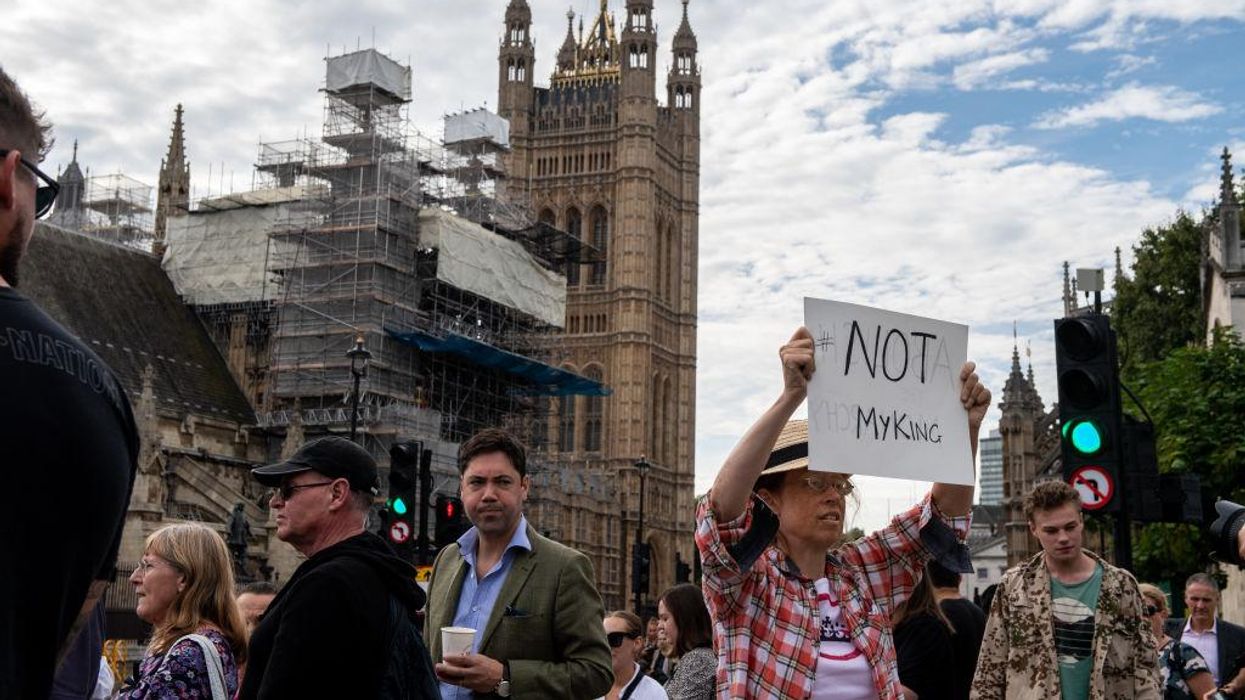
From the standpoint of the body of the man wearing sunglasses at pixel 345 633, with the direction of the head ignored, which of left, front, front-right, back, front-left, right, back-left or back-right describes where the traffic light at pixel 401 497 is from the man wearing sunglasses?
right

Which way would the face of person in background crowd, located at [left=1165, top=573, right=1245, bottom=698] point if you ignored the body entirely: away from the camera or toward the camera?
toward the camera

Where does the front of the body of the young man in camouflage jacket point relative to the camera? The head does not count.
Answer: toward the camera

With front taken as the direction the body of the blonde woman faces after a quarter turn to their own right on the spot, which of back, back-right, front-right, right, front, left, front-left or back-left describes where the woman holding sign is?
back-right

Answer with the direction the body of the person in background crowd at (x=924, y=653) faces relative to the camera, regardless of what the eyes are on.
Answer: away from the camera

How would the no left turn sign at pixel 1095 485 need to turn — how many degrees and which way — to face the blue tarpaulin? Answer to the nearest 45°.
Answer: approximately 135° to its right

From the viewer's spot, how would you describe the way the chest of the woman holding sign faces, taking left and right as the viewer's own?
facing the viewer and to the right of the viewer

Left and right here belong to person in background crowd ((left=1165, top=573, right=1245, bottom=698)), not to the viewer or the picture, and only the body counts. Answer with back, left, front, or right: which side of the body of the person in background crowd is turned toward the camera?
front

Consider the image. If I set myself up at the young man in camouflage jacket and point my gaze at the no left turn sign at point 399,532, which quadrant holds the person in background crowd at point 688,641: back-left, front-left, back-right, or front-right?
front-left

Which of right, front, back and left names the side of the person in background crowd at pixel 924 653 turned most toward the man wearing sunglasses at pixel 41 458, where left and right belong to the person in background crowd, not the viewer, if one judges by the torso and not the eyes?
back

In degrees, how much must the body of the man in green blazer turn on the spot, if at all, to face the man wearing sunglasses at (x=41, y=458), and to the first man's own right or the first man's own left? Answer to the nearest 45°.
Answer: approximately 45° to the first man's own left

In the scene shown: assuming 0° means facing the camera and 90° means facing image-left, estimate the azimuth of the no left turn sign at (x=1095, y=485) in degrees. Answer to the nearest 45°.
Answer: approximately 0°

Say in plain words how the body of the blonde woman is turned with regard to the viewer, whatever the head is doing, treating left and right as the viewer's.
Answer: facing to the left of the viewer

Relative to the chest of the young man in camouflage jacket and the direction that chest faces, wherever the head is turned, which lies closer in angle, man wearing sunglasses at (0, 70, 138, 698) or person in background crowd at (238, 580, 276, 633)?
the man wearing sunglasses
